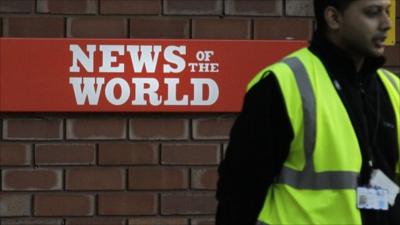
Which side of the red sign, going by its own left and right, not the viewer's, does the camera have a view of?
front

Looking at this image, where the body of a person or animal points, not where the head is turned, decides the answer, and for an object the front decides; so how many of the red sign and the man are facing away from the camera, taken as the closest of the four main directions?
0

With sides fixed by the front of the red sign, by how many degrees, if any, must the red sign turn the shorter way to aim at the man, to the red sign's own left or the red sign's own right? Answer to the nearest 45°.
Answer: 0° — it already faces them

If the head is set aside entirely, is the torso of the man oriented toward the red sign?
no
